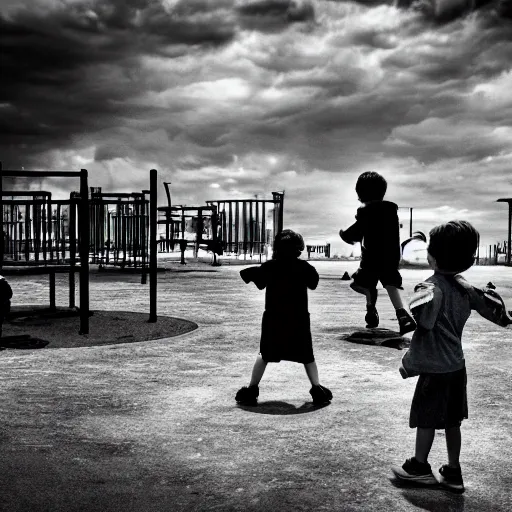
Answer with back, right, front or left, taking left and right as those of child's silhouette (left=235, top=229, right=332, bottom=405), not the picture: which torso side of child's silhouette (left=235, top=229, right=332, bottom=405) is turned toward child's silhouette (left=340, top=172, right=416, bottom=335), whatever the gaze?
front

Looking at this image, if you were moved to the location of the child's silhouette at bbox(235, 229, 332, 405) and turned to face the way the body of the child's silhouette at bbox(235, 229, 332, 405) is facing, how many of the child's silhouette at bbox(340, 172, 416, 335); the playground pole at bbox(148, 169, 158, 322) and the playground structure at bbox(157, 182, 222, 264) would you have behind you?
0

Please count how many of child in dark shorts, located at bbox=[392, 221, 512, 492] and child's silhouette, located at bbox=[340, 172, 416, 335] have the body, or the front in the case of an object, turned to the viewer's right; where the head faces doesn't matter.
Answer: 0

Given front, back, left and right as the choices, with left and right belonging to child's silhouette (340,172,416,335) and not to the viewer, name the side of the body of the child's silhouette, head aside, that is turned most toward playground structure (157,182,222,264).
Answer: front

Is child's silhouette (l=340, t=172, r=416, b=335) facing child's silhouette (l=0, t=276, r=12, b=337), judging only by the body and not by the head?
no

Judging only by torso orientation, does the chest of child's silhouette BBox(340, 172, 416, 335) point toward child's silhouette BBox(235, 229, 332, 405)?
no

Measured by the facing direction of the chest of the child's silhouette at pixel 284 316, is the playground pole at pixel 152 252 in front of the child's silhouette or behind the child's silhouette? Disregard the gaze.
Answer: in front

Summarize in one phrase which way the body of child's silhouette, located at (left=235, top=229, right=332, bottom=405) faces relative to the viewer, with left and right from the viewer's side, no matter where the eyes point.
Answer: facing away from the viewer

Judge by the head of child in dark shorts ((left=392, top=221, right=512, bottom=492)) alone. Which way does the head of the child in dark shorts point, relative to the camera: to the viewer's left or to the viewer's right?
to the viewer's left

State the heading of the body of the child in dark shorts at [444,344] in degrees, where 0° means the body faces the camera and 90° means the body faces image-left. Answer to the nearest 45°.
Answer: approximately 135°

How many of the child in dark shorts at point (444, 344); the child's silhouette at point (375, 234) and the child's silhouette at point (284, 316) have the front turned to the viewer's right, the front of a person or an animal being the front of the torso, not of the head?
0

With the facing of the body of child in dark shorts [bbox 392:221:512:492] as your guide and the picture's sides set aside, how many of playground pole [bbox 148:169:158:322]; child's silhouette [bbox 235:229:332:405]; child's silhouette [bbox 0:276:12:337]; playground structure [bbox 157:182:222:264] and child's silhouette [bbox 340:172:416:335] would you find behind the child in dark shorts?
0

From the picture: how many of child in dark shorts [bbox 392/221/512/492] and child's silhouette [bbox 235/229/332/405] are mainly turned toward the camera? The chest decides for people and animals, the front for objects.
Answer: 0

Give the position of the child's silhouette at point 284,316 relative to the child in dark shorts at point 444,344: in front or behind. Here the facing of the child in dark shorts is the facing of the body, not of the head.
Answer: in front

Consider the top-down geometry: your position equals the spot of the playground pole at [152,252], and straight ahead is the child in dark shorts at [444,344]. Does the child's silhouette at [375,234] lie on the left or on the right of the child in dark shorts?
left

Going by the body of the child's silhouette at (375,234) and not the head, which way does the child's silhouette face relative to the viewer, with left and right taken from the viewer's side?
facing away from the viewer and to the left of the viewer
